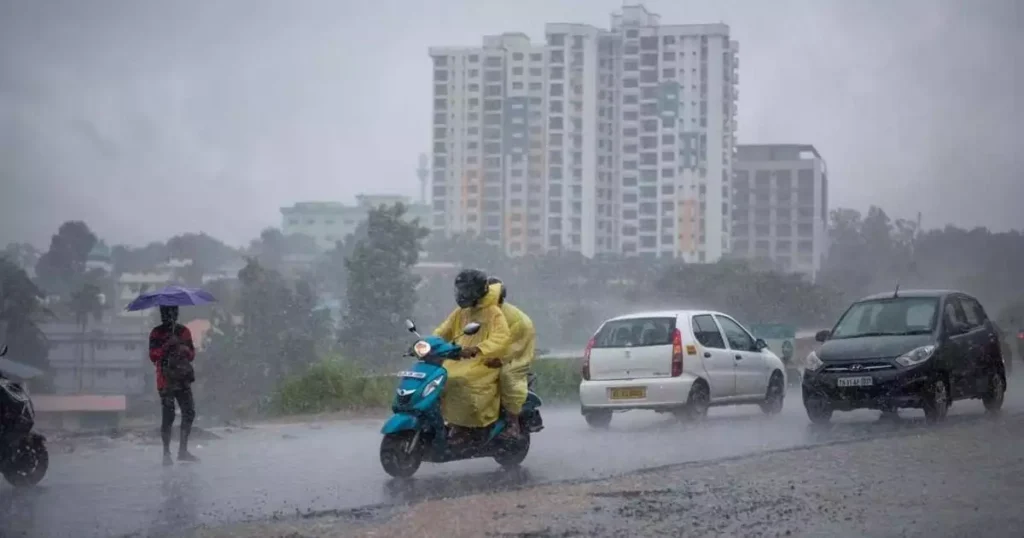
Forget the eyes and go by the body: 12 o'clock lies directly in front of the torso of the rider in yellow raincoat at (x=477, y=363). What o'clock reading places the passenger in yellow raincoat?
The passenger in yellow raincoat is roughly at 6 o'clock from the rider in yellow raincoat.

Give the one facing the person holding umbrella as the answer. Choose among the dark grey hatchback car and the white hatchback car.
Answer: the dark grey hatchback car

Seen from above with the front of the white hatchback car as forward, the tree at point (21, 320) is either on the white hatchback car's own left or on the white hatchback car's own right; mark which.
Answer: on the white hatchback car's own left

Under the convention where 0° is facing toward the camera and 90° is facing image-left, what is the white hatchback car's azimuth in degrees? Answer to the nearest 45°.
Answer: approximately 225°

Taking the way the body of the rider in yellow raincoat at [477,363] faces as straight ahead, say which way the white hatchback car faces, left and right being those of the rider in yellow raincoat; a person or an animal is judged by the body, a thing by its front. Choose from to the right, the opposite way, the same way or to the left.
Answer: the opposite way

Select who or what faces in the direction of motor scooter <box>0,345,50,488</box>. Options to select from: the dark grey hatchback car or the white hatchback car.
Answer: the dark grey hatchback car

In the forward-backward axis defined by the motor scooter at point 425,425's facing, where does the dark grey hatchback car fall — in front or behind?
behind

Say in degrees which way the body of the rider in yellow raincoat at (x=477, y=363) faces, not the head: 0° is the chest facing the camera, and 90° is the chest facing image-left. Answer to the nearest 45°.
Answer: approximately 45°
